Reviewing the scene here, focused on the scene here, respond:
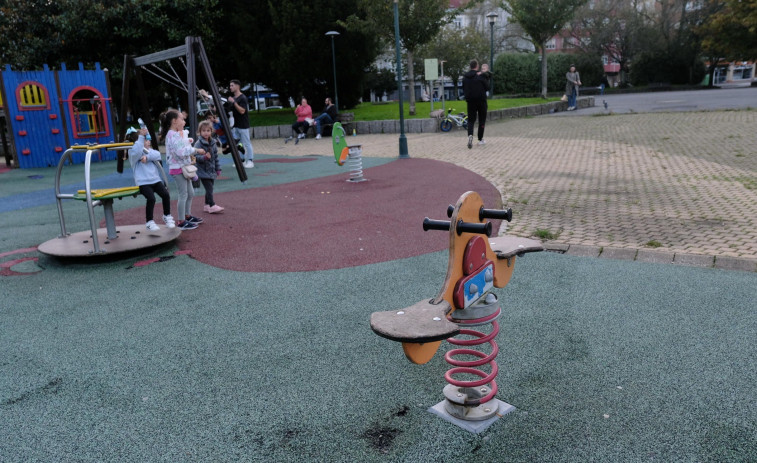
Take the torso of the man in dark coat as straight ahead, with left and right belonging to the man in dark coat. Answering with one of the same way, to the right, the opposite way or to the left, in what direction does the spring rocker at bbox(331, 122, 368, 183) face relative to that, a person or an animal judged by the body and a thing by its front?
to the left

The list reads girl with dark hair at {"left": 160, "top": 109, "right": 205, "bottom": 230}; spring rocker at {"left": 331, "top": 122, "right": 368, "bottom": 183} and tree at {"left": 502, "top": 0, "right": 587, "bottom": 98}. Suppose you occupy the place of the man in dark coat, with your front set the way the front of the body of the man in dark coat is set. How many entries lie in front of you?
1

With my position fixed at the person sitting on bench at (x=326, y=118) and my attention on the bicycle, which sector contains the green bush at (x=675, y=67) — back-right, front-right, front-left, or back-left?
front-left

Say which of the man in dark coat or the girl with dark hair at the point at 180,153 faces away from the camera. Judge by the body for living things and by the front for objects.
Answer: the man in dark coat

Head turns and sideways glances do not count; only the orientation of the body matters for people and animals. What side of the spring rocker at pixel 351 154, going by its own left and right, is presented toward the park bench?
right

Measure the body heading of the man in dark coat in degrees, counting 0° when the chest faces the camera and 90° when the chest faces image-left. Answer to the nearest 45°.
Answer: approximately 180°

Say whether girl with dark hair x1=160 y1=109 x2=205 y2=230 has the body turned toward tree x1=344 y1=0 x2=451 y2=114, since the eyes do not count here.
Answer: no

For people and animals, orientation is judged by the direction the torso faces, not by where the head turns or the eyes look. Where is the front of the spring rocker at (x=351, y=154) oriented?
to the viewer's left

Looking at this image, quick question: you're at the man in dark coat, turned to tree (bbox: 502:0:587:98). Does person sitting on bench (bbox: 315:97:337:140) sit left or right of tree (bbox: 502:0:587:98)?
left

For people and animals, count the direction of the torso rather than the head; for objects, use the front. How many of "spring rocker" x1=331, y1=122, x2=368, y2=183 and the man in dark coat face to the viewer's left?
1

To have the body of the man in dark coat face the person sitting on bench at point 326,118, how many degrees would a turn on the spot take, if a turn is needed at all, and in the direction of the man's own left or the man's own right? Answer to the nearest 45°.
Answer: approximately 45° to the man's own left
